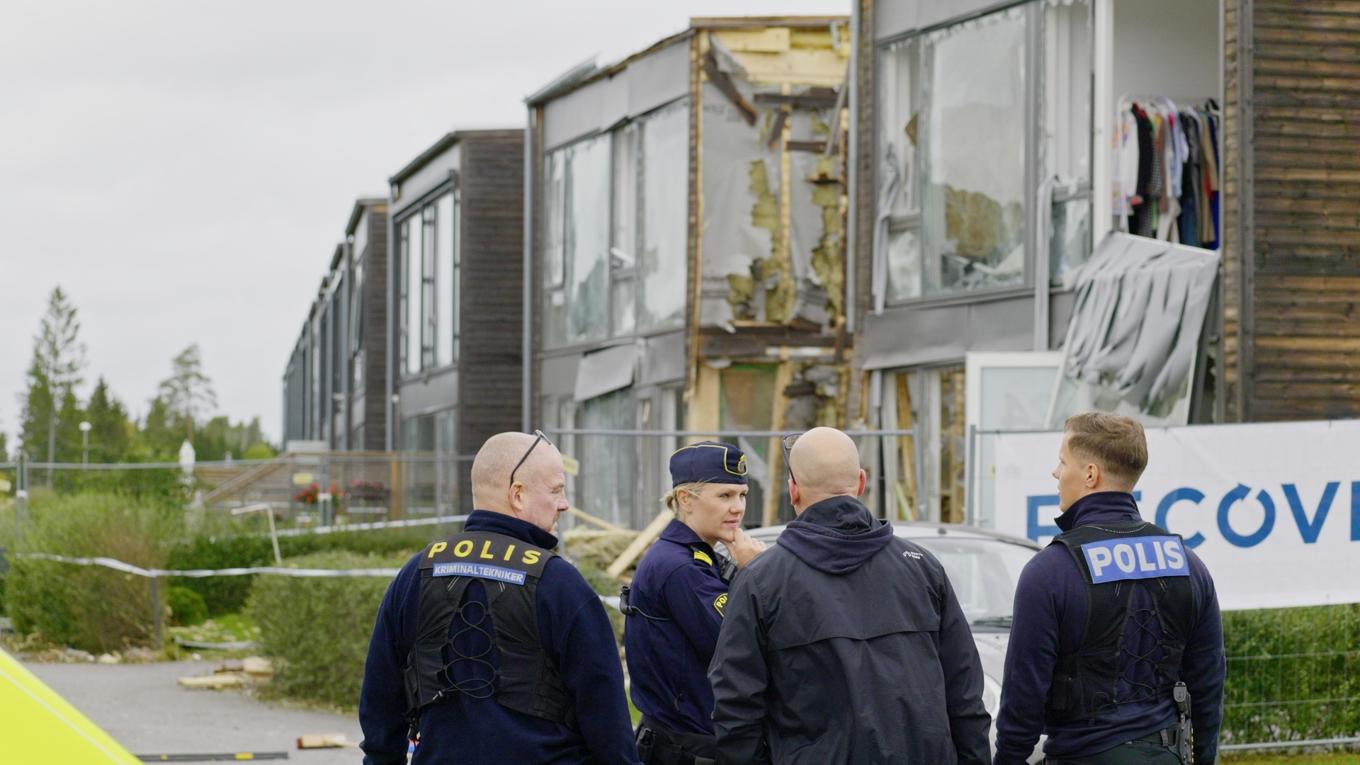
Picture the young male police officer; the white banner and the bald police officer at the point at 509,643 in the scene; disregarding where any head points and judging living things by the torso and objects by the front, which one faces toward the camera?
the white banner

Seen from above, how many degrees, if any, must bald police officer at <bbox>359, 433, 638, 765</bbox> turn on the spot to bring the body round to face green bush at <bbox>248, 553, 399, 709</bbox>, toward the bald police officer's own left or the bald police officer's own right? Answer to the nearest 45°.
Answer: approximately 45° to the bald police officer's own left

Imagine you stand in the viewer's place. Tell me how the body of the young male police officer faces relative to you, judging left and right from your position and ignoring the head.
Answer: facing away from the viewer and to the left of the viewer

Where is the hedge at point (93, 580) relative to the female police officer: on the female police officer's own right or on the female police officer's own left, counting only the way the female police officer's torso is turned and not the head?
on the female police officer's own left

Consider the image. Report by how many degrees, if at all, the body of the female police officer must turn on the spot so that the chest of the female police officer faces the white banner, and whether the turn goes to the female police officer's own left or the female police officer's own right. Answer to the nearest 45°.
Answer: approximately 45° to the female police officer's own left

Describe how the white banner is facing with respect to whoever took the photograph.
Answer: facing the viewer

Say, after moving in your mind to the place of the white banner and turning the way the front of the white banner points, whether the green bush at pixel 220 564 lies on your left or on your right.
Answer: on your right

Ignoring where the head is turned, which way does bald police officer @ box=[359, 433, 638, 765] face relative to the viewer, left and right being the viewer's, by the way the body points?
facing away from the viewer and to the right of the viewer

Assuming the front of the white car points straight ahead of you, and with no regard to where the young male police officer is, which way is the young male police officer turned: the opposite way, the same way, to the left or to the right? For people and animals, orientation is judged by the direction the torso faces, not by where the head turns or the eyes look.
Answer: the opposite way

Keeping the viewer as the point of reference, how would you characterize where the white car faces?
facing the viewer and to the right of the viewer

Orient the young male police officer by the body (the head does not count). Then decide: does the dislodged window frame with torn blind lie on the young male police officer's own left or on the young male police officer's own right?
on the young male police officer's own right

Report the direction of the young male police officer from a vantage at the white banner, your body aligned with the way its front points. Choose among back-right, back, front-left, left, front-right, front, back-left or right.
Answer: front

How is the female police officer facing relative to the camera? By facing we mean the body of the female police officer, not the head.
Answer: to the viewer's right

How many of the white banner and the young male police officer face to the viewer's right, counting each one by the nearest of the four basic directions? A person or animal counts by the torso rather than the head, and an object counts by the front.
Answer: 0
